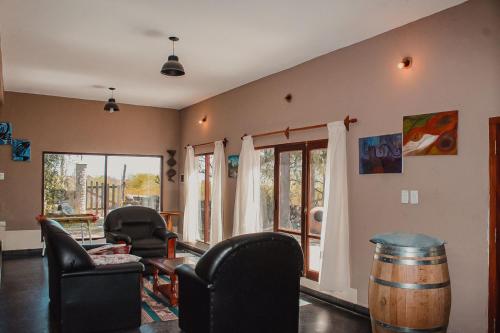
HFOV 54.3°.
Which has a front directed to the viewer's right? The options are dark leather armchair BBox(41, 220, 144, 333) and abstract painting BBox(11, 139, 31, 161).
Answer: the dark leather armchair

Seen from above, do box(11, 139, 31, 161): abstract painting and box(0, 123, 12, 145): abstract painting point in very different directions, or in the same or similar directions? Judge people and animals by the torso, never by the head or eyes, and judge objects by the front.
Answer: same or similar directions

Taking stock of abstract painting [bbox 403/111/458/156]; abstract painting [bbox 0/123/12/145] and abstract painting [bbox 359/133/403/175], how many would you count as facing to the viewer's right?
0

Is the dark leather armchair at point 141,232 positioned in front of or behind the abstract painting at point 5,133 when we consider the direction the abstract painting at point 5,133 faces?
in front

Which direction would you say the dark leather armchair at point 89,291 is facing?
to the viewer's right

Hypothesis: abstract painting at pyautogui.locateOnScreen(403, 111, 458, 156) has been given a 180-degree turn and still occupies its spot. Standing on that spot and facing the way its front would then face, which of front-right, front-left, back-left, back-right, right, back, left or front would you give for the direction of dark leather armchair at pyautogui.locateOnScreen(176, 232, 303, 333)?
back

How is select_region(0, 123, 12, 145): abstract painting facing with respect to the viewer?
toward the camera

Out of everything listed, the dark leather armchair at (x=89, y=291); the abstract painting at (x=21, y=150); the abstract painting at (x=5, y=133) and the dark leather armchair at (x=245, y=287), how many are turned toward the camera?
2

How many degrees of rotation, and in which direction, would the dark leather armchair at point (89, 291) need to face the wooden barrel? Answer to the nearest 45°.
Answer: approximately 45° to its right

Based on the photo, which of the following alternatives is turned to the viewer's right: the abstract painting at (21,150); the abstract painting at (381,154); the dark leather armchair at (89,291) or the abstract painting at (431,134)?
the dark leather armchair

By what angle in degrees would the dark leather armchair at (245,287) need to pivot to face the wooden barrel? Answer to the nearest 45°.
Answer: approximately 135° to its right

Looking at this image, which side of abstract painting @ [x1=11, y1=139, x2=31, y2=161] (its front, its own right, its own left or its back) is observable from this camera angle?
front
